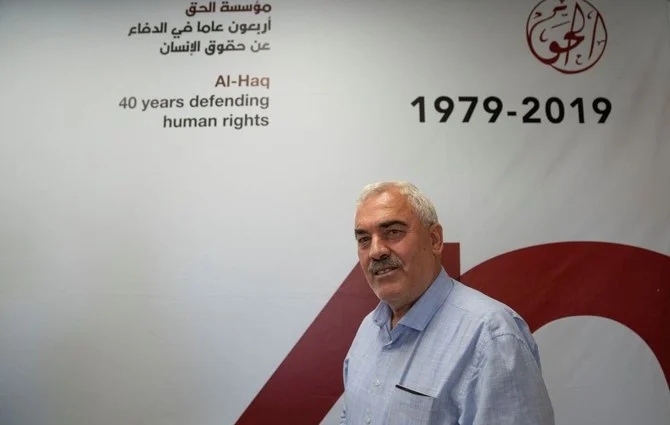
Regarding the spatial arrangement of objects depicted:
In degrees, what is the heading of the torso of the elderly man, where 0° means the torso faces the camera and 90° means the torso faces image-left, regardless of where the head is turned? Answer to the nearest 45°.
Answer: approximately 45°

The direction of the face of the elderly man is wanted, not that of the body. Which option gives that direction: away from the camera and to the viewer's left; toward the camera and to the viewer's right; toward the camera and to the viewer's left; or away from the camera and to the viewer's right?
toward the camera and to the viewer's left
